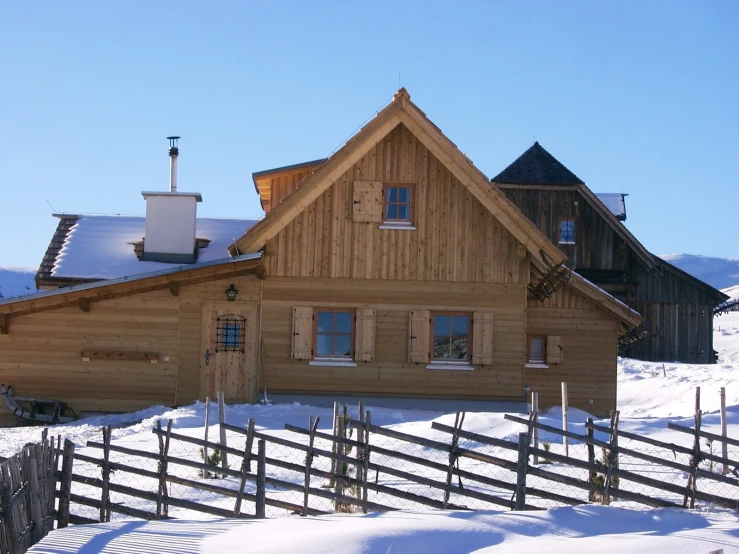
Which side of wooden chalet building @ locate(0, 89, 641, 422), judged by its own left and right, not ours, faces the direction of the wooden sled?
right

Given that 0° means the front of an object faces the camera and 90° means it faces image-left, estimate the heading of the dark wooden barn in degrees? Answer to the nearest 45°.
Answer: approximately 0°

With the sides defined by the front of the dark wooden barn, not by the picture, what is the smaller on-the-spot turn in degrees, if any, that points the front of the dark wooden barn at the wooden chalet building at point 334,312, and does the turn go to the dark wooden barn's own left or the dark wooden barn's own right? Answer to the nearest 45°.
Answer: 0° — it already faces it

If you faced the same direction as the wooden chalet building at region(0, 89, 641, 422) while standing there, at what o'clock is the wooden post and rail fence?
The wooden post and rail fence is roughly at 12 o'clock from the wooden chalet building.

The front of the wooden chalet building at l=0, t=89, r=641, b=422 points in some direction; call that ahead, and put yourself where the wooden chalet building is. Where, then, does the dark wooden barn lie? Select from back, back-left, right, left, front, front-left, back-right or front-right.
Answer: back-left

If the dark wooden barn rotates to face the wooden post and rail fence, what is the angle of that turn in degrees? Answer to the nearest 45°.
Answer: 0° — it already faces it

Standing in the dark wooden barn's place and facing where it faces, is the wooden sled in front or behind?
in front

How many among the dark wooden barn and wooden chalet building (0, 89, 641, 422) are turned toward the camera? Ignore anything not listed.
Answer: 2

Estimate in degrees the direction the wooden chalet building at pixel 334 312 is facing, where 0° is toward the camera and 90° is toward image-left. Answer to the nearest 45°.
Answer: approximately 0°
